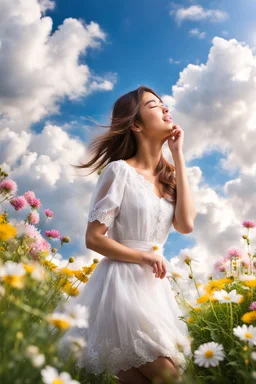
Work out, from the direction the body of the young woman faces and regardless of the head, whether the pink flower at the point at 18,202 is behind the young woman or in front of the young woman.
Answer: behind

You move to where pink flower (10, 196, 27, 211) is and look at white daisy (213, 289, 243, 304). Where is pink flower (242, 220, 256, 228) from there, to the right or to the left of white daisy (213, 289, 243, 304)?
left

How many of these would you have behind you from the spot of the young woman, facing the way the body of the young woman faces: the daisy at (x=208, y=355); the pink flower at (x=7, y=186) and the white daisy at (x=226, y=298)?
1

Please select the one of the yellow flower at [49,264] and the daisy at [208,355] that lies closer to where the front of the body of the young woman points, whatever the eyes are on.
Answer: the daisy

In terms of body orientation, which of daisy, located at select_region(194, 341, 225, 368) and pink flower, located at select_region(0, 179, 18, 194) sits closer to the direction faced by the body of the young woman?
the daisy

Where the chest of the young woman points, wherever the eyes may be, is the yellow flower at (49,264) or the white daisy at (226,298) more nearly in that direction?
the white daisy

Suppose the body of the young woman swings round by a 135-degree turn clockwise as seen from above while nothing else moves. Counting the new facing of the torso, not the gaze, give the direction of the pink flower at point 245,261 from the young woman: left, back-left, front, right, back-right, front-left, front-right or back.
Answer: back-right

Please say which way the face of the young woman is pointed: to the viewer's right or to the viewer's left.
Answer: to the viewer's right

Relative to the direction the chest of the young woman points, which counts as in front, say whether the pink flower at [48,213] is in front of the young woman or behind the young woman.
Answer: behind
